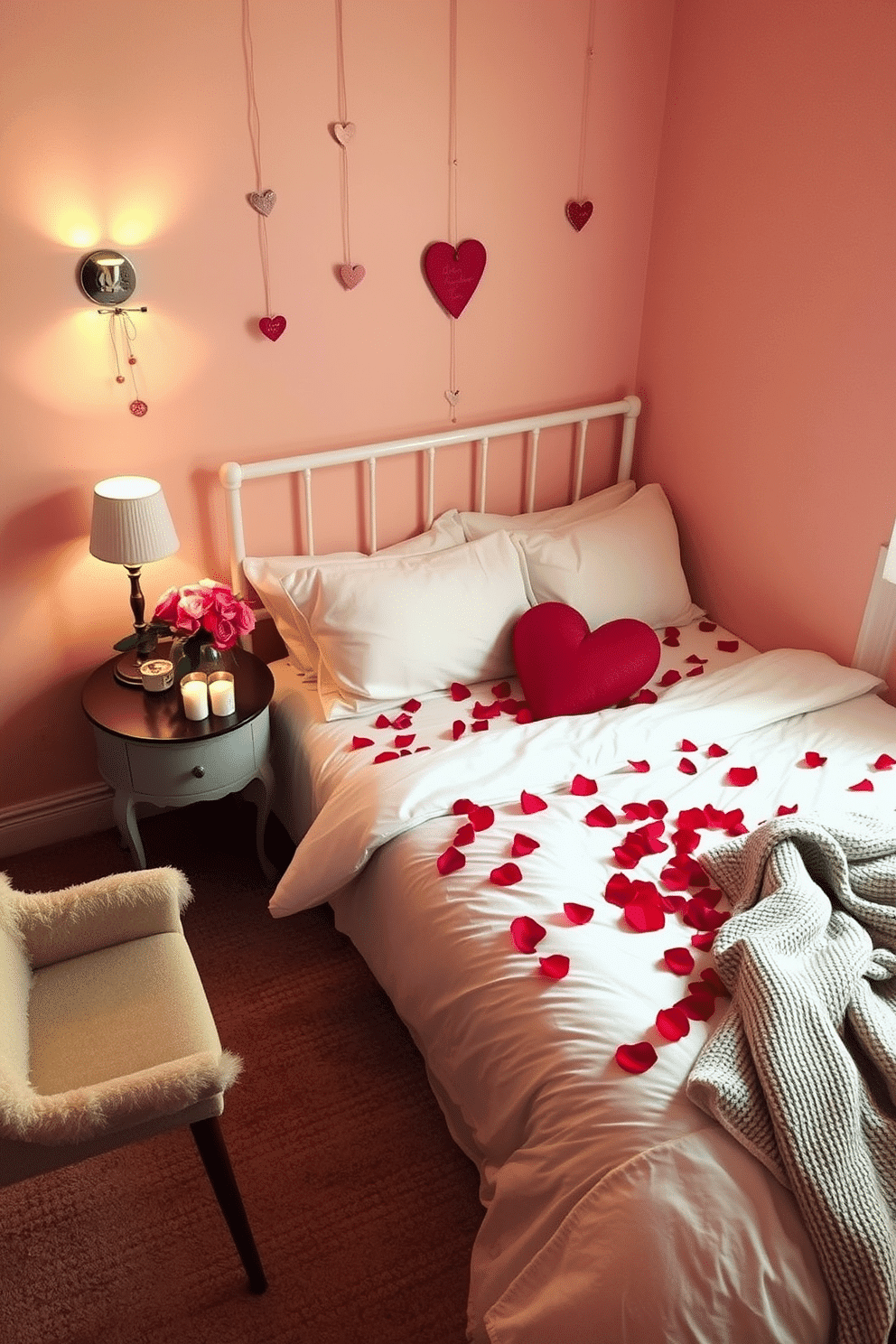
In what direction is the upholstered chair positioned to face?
to the viewer's right

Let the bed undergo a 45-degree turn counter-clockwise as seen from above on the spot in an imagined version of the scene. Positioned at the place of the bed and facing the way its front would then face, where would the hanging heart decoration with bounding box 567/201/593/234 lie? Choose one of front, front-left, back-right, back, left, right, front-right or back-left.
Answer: left

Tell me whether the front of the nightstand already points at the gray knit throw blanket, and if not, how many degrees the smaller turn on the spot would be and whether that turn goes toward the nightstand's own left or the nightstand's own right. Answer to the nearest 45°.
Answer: approximately 45° to the nightstand's own left

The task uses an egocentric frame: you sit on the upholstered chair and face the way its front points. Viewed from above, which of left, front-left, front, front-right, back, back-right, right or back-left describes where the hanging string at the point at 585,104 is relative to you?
front-left

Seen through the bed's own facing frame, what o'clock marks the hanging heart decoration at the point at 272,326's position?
The hanging heart decoration is roughly at 6 o'clock from the bed.

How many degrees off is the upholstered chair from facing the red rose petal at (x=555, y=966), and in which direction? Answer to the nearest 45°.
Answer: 0° — it already faces it

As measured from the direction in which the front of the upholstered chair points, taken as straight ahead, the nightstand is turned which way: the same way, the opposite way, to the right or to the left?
to the right

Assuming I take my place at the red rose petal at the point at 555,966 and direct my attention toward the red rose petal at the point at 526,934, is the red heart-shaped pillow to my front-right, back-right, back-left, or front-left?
front-right

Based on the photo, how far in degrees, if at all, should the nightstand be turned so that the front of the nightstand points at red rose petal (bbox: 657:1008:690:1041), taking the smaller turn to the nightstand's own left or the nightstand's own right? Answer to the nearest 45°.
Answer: approximately 45° to the nightstand's own left

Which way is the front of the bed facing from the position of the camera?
facing the viewer and to the right of the viewer

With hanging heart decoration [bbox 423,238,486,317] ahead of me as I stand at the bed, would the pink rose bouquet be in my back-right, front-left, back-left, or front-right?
front-left

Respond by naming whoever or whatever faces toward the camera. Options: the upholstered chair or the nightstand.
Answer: the nightstand

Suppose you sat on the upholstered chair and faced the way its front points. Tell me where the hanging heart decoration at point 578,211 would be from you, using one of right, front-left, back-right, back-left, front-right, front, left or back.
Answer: front-left

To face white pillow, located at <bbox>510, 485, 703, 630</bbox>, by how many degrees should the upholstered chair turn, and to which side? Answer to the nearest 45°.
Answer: approximately 45° to its left

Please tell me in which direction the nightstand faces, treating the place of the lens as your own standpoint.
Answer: facing the viewer

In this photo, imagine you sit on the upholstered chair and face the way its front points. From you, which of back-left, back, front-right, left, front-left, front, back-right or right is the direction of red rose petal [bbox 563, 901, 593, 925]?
front

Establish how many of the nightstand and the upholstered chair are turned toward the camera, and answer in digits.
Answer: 1
